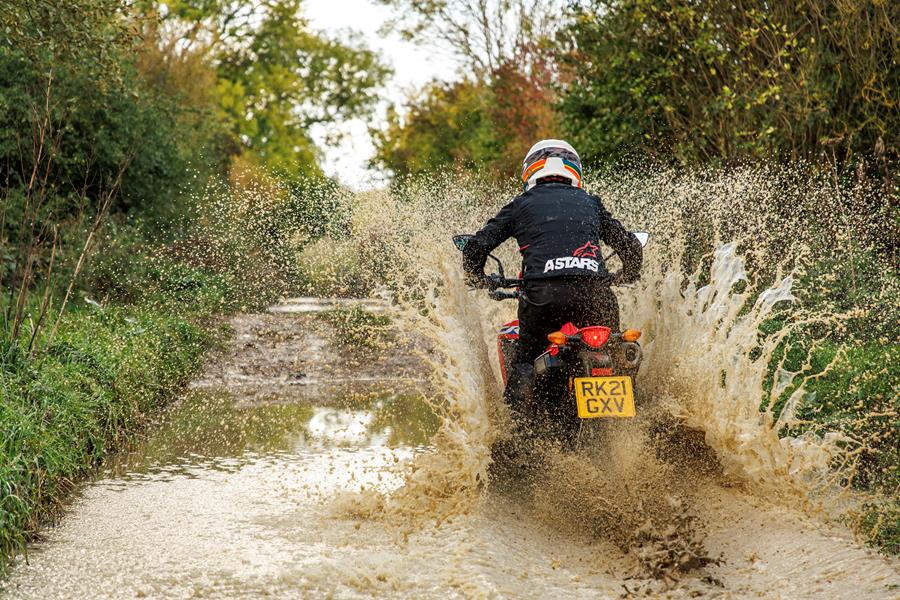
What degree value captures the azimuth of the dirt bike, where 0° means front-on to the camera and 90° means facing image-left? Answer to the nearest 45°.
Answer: approximately 180°

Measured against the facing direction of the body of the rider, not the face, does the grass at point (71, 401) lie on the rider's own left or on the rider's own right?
on the rider's own left

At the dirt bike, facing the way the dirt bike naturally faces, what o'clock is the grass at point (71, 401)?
The grass is roughly at 10 o'clock from the dirt bike.

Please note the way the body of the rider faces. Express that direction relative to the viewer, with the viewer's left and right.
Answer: facing away from the viewer

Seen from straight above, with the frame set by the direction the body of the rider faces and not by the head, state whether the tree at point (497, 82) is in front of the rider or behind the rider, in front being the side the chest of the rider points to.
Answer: in front

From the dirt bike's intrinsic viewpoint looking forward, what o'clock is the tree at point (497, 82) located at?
The tree is roughly at 12 o'clock from the dirt bike.

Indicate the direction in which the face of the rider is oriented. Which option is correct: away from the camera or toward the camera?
away from the camera
